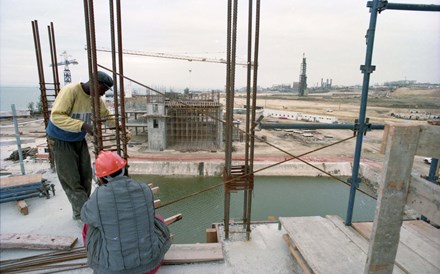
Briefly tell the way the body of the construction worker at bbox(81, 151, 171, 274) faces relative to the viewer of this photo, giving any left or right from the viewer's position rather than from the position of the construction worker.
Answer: facing away from the viewer

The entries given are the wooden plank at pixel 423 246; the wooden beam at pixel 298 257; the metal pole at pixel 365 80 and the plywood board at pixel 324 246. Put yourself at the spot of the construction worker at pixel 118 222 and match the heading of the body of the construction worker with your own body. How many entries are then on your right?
4

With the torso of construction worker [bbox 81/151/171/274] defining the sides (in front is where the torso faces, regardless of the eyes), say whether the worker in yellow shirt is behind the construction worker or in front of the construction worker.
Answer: in front

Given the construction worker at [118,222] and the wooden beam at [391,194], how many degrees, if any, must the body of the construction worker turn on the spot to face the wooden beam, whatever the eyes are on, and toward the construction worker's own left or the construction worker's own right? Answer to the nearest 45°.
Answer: approximately 135° to the construction worker's own right

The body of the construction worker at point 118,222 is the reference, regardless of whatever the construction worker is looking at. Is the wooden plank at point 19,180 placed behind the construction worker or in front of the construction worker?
in front

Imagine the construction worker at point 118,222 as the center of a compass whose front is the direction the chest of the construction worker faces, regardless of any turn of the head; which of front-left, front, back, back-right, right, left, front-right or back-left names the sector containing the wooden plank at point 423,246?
right

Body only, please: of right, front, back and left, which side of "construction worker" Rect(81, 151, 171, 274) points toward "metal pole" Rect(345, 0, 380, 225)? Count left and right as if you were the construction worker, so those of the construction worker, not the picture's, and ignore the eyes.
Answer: right

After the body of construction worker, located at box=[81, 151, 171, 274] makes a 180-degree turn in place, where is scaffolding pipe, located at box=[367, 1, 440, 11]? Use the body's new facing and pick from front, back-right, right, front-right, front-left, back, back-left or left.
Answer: left

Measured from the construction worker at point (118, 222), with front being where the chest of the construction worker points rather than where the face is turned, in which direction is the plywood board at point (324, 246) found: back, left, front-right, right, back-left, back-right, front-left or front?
right

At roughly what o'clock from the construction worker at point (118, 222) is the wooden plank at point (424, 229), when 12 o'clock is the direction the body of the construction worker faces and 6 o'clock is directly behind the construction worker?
The wooden plank is roughly at 3 o'clock from the construction worker.
